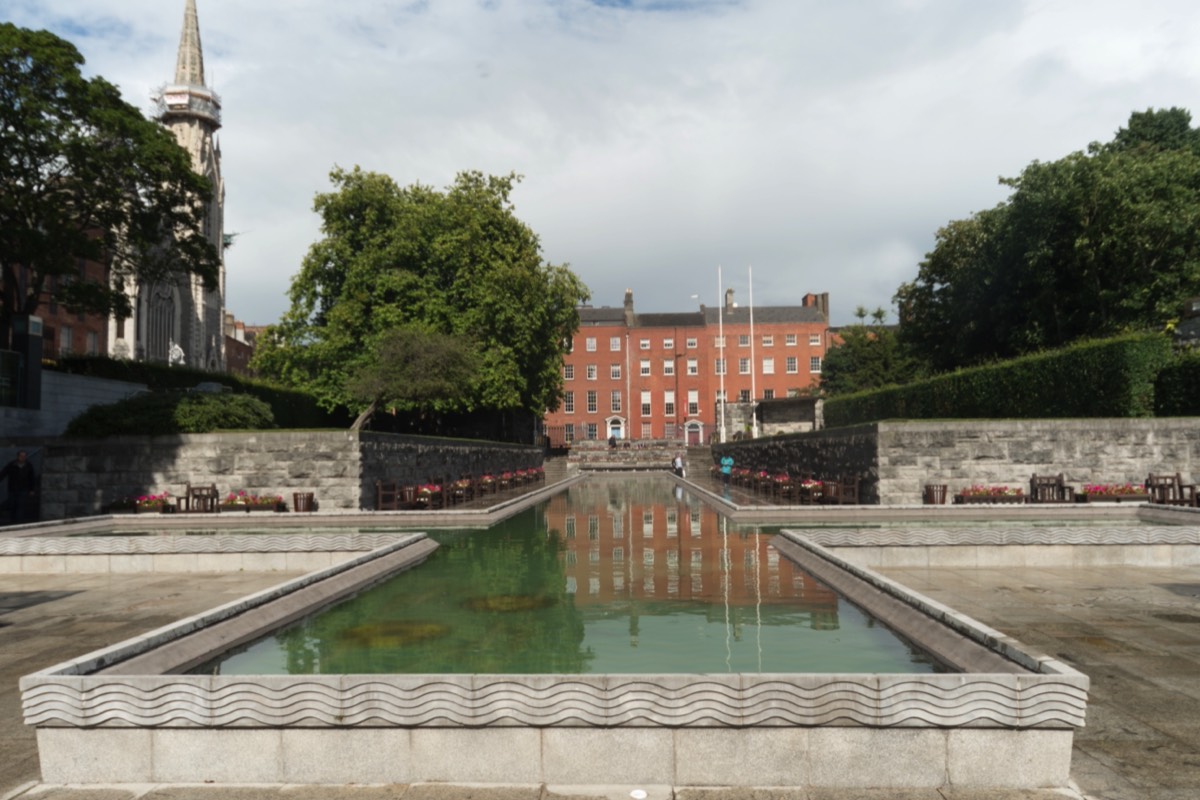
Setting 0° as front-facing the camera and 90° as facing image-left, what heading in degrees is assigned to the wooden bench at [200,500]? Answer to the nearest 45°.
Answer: approximately 0°

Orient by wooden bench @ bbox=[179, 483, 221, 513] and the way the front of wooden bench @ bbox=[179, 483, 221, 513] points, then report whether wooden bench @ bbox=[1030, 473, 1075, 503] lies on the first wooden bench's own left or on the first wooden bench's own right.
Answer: on the first wooden bench's own left

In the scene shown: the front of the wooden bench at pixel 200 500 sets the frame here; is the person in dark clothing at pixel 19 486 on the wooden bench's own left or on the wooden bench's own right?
on the wooden bench's own right

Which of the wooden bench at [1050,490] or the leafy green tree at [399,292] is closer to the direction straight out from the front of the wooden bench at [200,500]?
the wooden bench

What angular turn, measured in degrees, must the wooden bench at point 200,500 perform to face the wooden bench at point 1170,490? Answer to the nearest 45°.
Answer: approximately 45° to its left

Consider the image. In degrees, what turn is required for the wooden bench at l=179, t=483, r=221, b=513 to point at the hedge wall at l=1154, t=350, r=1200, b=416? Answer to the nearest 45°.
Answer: approximately 90° to its left

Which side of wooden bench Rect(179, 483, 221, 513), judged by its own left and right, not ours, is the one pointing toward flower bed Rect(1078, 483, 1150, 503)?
left

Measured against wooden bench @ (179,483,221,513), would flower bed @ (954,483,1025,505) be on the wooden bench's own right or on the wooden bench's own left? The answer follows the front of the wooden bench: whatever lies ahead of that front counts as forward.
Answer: on the wooden bench's own left

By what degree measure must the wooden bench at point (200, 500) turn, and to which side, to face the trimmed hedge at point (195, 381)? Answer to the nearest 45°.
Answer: approximately 180°
